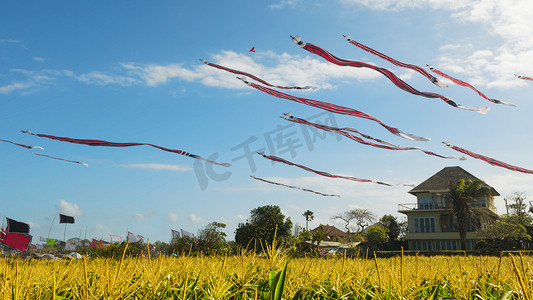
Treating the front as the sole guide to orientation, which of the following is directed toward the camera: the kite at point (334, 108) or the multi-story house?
the multi-story house

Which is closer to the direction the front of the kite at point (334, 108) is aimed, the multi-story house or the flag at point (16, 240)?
the flag

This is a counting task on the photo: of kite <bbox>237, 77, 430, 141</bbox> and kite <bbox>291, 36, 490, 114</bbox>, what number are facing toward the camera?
0

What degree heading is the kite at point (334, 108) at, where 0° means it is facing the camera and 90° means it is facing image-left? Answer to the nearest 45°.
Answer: approximately 90°

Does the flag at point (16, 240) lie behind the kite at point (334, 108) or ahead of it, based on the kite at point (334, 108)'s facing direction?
ahead

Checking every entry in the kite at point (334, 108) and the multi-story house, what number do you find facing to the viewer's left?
1

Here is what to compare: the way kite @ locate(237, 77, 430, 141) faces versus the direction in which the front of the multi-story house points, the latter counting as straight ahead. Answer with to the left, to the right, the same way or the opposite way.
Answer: to the right

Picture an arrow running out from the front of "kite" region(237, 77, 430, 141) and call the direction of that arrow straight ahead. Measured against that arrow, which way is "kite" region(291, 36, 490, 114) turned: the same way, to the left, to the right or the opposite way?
the same way

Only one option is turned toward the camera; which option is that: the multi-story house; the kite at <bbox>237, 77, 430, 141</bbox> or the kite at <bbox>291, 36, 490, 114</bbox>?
the multi-story house

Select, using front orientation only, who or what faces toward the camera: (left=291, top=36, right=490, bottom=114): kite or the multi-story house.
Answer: the multi-story house
